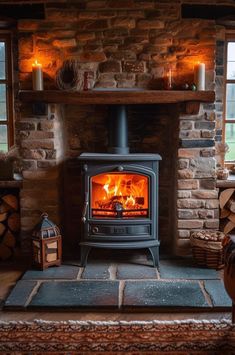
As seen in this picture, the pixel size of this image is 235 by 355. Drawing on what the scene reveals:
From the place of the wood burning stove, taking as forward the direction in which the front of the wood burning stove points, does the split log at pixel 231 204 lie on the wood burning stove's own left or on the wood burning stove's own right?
on the wood burning stove's own left

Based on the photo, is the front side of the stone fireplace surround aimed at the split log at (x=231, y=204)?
no

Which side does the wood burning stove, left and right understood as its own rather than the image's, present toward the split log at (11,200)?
right

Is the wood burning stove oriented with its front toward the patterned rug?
yes

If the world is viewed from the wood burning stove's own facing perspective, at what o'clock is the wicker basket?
The wicker basket is roughly at 9 o'clock from the wood burning stove.

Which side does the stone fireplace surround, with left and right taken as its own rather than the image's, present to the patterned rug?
front

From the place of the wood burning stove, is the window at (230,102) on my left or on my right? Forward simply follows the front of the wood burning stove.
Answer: on my left

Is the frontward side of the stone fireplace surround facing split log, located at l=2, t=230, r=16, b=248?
no

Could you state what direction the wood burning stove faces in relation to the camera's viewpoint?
facing the viewer

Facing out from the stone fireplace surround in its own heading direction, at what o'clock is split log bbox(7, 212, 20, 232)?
The split log is roughly at 3 o'clock from the stone fireplace surround.

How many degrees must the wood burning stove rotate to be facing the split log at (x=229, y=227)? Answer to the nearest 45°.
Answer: approximately 90° to its left

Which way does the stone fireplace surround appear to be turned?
toward the camera
